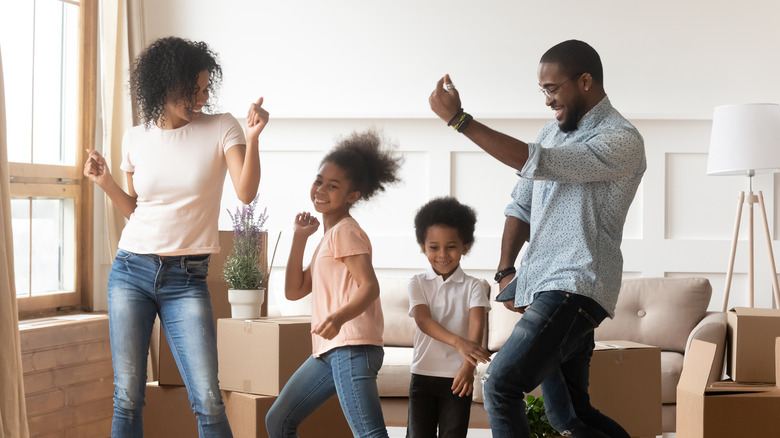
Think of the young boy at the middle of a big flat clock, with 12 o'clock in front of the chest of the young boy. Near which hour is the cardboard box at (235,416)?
The cardboard box is roughly at 4 o'clock from the young boy.

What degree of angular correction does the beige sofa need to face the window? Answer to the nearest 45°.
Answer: approximately 90° to its right

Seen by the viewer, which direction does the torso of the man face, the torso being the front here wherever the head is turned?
to the viewer's left

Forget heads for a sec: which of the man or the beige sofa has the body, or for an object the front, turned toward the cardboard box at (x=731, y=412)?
the beige sofa

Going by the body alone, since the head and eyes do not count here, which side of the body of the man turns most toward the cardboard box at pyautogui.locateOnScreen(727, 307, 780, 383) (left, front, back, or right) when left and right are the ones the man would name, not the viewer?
back

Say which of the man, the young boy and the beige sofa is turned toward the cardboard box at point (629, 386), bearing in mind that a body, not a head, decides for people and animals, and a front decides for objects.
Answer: the beige sofa

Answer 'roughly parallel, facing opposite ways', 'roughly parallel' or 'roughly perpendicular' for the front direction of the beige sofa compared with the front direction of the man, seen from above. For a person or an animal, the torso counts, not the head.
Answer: roughly perpendicular

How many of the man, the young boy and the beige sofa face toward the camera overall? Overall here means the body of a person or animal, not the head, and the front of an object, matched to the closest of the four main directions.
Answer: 2
